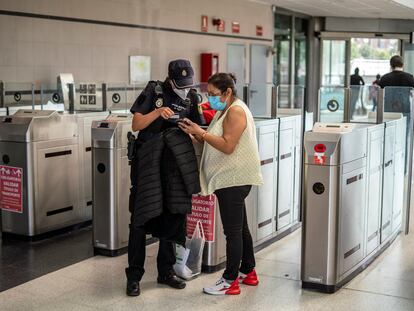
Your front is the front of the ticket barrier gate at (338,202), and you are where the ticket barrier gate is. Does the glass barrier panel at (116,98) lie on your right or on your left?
on your right

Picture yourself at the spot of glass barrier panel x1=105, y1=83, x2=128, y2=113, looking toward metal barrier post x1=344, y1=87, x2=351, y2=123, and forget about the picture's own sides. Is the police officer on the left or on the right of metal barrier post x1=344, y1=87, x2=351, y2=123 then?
right

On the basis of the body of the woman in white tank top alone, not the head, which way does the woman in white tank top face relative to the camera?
to the viewer's left

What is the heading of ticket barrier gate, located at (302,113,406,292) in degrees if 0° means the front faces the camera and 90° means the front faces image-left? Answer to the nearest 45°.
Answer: approximately 45°

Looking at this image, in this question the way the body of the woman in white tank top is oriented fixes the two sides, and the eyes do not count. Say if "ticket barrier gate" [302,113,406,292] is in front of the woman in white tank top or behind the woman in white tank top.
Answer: behind

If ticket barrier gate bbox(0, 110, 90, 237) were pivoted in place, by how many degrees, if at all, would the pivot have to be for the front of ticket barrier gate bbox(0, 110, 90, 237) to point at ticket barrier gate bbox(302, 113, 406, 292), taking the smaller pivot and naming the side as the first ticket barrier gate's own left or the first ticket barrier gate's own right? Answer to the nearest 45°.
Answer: approximately 90° to the first ticket barrier gate's own left

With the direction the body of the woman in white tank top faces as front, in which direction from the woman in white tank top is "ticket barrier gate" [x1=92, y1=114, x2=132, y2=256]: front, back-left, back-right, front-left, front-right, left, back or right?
front-right

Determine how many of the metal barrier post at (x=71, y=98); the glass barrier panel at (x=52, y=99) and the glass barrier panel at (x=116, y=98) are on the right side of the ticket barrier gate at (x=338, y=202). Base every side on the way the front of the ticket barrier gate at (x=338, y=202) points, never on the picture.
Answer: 3

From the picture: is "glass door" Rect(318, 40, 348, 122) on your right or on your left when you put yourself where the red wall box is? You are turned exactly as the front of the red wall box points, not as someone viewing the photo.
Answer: on your left

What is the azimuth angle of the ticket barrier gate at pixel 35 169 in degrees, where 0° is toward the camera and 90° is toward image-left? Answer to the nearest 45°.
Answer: approximately 45°
